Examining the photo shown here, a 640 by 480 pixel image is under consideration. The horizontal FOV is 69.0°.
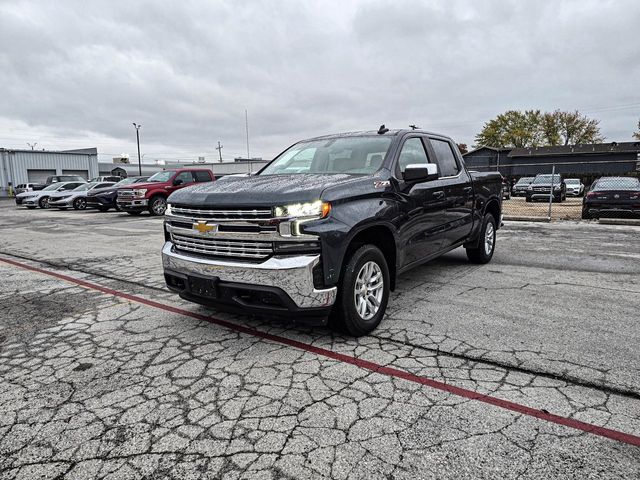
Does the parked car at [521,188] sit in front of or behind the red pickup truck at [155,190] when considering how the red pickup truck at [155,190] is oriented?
behind

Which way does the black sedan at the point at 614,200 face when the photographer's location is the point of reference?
facing away from the viewer

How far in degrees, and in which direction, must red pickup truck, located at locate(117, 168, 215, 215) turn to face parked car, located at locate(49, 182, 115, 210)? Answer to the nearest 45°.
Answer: approximately 90° to its right

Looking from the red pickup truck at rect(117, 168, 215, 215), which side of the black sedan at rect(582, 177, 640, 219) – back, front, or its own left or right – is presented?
left

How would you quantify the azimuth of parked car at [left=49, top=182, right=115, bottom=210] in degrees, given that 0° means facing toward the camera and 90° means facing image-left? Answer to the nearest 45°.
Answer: approximately 45°

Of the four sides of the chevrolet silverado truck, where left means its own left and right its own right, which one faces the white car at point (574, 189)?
back

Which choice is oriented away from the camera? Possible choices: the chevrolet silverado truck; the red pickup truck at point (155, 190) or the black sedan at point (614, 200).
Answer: the black sedan

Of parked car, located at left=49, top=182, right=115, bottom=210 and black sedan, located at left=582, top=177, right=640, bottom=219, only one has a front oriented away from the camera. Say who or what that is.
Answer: the black sedan

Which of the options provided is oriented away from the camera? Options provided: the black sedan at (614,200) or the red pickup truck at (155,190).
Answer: the black sedan

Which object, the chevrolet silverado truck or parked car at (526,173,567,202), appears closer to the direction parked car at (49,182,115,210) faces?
the chevrolet silverado truck

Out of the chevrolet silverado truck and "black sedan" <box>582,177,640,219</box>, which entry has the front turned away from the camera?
the black sedan

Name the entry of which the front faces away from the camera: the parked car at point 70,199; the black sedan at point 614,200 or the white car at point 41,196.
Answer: the black sedan

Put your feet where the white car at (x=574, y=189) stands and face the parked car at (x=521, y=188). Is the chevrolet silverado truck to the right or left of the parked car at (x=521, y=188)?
left
